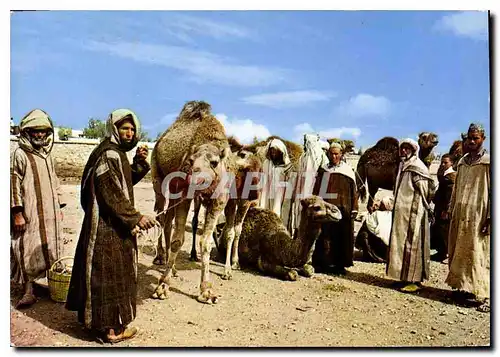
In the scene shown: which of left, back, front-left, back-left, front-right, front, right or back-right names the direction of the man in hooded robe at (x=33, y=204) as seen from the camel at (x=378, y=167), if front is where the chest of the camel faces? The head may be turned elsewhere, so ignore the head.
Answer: back-right

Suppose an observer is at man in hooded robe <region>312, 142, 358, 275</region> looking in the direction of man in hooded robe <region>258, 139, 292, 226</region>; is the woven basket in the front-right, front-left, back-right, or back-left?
front-left

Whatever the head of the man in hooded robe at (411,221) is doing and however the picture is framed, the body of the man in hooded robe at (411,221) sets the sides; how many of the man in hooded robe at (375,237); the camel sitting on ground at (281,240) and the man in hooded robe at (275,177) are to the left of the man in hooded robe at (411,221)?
0

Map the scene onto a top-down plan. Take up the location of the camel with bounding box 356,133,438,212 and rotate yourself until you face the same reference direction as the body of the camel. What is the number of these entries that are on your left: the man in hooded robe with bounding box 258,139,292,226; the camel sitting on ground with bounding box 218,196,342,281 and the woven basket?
0

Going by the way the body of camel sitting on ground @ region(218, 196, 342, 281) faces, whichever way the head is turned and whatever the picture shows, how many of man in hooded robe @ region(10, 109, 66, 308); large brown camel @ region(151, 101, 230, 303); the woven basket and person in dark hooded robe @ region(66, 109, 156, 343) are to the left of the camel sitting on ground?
0

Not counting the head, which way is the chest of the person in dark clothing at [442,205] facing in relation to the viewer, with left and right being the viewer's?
facing the viewer and to the left of the viewer

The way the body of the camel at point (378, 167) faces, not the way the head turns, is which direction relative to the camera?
to the viewer's right

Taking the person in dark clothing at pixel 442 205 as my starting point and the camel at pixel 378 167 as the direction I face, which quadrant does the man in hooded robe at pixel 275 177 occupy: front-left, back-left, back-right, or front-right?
front-left

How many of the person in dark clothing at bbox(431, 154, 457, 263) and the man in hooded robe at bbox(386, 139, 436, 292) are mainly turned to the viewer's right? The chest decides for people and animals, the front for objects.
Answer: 0

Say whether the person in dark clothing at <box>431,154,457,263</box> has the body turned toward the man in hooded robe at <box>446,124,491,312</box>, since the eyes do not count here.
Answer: no

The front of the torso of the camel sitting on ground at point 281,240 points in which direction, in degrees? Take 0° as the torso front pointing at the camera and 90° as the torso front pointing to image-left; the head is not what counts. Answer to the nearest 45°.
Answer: approximately 315°

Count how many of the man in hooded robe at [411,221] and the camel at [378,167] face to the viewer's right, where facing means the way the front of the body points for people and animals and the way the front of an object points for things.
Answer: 1

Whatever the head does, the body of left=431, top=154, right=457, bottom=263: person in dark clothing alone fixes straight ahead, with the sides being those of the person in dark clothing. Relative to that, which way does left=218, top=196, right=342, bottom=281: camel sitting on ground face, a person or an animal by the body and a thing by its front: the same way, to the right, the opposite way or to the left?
to the left

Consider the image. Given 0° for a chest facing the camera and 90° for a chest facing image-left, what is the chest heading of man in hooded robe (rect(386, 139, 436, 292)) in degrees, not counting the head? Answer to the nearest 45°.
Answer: approximately 45°

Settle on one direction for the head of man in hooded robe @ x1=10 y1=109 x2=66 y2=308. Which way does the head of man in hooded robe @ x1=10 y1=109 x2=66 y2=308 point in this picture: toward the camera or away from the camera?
toward the camera
